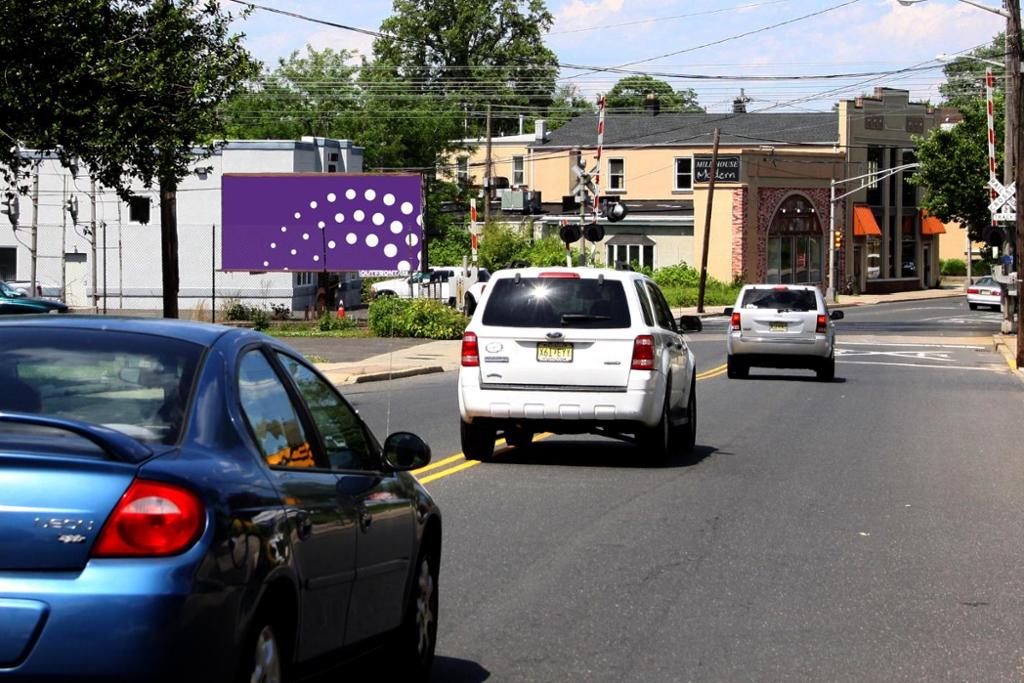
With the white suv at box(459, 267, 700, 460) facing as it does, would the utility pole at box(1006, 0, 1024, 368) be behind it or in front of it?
in front

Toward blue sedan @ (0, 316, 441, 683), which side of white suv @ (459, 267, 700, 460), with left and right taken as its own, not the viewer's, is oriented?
back

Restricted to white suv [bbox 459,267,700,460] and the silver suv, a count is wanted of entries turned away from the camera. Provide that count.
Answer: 2

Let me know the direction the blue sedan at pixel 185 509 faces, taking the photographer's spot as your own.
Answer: facing away from the viewer and to the right of the viewer

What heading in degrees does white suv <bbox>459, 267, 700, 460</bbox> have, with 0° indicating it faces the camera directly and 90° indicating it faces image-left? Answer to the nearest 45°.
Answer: approximately 180°

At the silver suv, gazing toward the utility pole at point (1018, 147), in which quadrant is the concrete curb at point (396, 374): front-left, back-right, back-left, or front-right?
back-left

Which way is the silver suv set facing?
away from the camera

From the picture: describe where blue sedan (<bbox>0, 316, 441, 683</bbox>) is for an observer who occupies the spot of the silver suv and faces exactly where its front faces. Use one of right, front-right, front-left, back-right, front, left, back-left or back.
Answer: back

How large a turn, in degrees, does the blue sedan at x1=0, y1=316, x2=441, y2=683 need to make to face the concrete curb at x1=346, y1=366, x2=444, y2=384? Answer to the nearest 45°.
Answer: approximately 45° to its left

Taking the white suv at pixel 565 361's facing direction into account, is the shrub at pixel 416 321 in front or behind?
in front

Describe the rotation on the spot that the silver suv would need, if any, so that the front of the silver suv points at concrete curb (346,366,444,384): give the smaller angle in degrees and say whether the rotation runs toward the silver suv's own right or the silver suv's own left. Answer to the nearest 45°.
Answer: approximately 90° to the silver suv's own left

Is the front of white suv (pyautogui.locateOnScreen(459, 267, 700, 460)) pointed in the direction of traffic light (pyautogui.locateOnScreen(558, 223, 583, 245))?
yes
